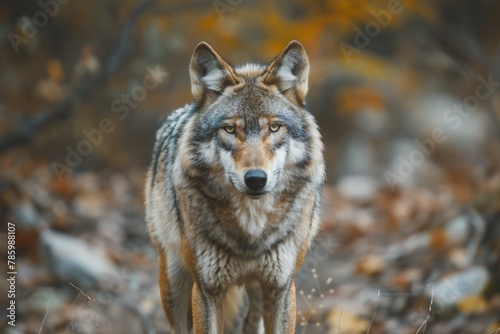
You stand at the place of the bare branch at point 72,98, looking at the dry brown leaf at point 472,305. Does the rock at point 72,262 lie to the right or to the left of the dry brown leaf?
right

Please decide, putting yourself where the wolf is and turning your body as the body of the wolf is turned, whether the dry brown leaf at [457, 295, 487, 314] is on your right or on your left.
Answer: on your left

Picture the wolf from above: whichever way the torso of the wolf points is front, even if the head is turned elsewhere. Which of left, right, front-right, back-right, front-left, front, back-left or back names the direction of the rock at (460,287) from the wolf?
back-left

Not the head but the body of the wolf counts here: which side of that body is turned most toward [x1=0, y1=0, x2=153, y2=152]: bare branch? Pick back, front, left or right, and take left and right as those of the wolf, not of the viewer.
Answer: back

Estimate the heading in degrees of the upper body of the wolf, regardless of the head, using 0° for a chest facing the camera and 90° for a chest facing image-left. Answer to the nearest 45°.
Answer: approximately 0°

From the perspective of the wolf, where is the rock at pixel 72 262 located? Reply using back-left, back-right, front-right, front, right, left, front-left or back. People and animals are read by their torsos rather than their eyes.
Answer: back-right

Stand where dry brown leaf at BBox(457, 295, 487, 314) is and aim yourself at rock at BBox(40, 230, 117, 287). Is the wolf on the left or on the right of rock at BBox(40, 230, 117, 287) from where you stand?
left
